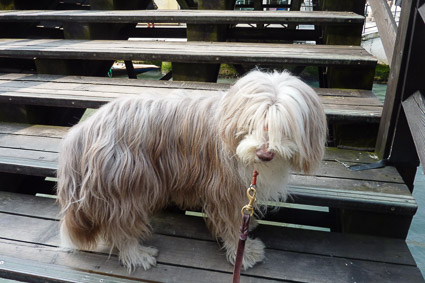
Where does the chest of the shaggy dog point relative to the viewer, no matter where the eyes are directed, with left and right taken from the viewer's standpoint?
facing to the right of the viewer

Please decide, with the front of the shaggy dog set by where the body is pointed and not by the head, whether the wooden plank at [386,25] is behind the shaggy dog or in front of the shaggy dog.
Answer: in front

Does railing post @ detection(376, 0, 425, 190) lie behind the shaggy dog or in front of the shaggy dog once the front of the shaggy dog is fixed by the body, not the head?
in front

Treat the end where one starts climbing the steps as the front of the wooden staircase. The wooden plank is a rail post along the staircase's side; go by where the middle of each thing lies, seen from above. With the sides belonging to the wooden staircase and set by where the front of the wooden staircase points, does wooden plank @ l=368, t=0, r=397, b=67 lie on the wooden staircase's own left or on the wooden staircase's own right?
on the wooden staircase's own left

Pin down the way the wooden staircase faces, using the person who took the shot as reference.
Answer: facing the viewer
